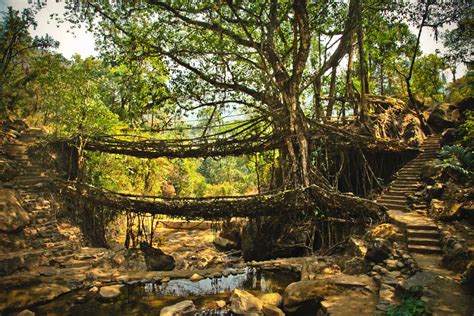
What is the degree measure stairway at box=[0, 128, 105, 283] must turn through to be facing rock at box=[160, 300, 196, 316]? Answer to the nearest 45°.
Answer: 0° — it already faces it

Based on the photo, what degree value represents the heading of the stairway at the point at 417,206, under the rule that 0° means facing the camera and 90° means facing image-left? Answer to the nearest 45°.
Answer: approximately 0°

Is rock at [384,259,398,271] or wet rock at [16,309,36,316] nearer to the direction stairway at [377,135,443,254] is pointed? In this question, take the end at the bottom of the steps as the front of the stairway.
the rock

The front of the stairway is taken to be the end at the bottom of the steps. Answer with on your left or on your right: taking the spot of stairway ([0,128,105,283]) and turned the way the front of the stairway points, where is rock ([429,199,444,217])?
on your left

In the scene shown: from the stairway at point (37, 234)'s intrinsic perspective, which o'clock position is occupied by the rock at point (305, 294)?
The rock is roughly at 11 o'clock from the stairway.

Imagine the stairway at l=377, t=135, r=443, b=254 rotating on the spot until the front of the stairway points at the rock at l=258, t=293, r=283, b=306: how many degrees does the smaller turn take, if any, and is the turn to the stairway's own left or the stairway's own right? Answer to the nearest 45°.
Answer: approximately 45° to the stairway's own right

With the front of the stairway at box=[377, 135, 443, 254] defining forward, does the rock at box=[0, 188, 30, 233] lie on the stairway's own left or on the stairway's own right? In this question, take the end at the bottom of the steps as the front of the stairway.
on the stairway's own right

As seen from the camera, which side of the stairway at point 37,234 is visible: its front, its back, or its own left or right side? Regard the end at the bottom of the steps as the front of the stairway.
front

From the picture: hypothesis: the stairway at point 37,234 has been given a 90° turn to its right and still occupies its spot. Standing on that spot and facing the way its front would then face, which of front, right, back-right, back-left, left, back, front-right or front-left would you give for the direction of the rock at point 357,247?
back-left

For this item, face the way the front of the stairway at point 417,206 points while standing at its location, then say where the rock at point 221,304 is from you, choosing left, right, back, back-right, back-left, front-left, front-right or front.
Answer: front-right

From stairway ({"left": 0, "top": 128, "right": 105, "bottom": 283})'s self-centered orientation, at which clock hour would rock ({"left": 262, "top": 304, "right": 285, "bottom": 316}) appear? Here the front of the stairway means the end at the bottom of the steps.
The rock is roughly at 11 o'clock from the stairway.

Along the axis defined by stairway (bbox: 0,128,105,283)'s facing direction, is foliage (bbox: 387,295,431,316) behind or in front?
in front

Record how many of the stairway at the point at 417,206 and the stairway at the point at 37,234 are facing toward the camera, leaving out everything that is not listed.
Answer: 2

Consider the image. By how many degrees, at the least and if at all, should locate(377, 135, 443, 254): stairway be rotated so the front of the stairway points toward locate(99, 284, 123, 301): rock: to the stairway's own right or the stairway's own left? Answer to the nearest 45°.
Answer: approximately 45° to the stairway's own right
